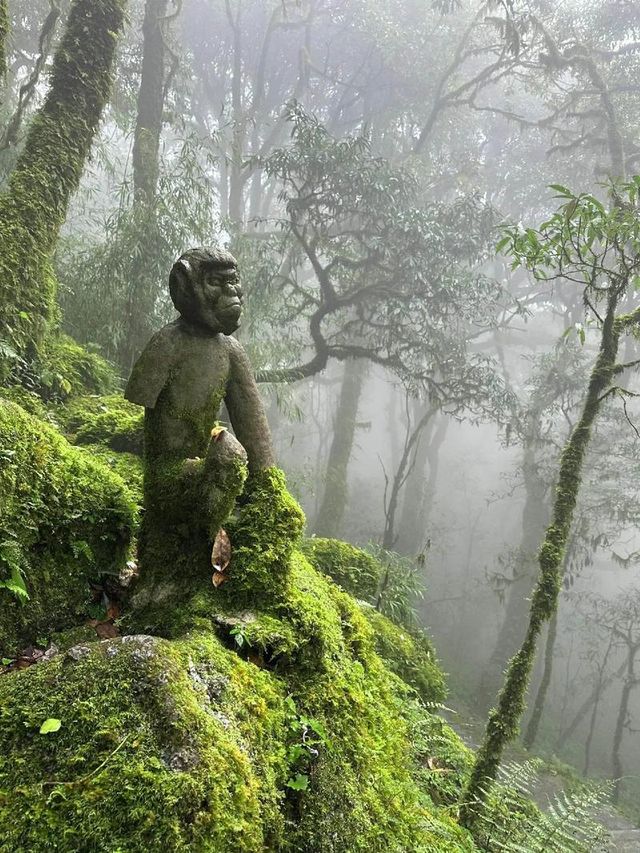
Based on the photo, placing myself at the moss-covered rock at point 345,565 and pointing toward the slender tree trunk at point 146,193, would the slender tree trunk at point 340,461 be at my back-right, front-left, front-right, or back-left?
front-right

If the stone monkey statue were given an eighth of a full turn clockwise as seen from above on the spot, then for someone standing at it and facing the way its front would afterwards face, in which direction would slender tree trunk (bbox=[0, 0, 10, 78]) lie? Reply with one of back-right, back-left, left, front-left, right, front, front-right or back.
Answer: back-right

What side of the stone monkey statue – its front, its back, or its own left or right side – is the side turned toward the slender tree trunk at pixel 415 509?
left

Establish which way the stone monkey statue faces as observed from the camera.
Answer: facing the viewer and to the right of the viewer

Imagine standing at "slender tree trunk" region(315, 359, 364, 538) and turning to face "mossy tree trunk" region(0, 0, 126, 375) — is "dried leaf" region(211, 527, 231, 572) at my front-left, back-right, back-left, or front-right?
front-left

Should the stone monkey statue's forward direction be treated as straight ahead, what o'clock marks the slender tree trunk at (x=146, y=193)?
The slender tree trunk is roughly at 7 o'clock from the stone monkey statue.

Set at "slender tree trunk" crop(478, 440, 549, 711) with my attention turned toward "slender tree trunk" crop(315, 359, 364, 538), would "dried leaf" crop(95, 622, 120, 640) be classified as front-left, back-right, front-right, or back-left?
front-left

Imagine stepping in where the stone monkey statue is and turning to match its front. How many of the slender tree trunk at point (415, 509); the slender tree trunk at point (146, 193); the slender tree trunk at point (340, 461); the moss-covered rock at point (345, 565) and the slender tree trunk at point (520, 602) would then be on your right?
0

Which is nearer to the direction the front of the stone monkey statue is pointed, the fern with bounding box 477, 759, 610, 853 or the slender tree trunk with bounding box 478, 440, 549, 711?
the fern

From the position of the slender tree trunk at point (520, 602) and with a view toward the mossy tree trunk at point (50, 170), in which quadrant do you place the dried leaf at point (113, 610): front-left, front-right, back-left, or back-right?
front-left

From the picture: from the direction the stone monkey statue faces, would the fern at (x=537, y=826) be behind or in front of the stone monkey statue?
in front

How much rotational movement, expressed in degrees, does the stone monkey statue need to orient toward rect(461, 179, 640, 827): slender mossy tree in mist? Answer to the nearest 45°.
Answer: approximately 45° to its left

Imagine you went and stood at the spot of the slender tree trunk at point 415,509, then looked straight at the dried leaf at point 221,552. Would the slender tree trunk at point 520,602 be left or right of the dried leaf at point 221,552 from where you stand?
left
